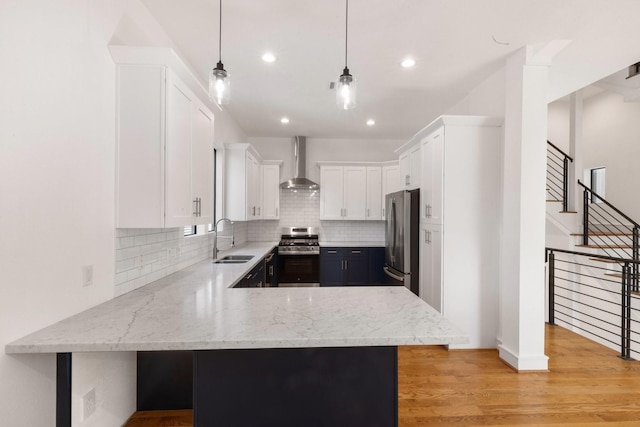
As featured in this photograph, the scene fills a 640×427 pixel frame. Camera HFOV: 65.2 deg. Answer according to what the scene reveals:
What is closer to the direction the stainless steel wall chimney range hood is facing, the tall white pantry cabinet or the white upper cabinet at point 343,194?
the tall white pantry cabinet

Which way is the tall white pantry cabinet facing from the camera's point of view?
to the viewer's left

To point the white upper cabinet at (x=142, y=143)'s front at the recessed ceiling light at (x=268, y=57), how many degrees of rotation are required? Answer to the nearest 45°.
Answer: approximately 45° to its left

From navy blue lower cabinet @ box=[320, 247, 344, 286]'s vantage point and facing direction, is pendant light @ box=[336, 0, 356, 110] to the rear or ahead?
ahead

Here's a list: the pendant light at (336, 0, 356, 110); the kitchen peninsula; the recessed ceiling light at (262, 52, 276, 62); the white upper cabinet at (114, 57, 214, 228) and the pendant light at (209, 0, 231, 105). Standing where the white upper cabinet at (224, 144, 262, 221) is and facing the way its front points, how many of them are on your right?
5

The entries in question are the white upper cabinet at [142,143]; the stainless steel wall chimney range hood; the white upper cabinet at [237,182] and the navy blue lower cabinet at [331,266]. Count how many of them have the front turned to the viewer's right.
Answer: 2

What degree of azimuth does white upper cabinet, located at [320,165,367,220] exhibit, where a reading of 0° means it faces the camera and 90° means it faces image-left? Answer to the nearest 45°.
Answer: approximately 0°

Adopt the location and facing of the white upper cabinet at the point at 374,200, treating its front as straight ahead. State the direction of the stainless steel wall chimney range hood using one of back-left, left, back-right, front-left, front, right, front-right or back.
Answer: right

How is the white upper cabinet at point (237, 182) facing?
to the viewer's right

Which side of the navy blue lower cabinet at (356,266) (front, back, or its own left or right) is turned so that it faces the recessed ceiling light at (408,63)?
front

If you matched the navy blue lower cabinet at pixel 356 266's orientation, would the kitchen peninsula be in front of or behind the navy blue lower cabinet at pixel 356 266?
in front

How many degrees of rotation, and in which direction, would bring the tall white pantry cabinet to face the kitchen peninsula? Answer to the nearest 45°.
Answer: approximately 90° to its left

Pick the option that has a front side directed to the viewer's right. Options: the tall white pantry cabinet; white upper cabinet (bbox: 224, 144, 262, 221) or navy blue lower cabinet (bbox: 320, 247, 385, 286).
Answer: the white upper cabinet

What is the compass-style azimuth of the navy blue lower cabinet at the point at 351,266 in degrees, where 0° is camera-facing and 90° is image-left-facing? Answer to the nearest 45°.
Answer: approximately 0°
